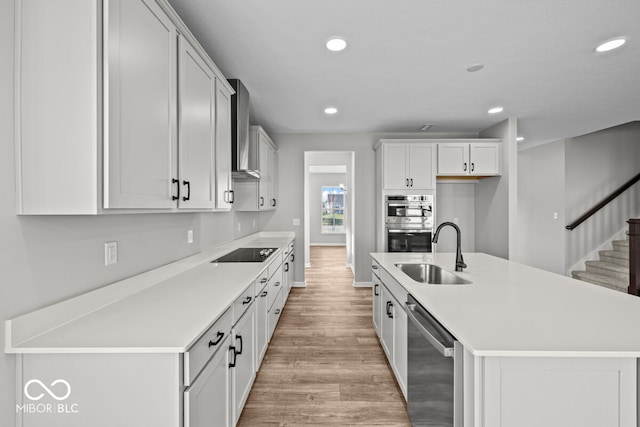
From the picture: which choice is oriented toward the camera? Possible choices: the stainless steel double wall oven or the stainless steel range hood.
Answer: the stainless steel double wall oven

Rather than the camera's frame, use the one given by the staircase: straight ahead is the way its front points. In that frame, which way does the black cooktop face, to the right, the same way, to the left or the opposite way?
the opposite way

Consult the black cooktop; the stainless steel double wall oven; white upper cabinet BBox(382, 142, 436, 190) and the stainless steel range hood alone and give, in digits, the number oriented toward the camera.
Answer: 2

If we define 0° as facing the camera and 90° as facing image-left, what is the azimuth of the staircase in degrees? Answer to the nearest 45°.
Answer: approximately 45°

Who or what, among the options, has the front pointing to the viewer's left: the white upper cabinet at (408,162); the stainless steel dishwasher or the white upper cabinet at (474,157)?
the stainless steel dishwasher

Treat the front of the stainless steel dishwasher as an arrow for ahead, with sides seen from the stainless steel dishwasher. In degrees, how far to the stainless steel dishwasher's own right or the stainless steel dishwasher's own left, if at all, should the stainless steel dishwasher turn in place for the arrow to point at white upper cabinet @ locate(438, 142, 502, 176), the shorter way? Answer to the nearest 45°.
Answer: approximately 90° to the stainless steel dishwasher's own right

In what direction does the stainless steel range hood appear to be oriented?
to the viewer's right

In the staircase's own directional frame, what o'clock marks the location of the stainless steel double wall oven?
The stainless steel double wall oven is roughly at 12 o'clock from the staircase.

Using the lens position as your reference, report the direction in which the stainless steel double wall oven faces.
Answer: facing the viewer

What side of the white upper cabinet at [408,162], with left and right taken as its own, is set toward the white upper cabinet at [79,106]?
front

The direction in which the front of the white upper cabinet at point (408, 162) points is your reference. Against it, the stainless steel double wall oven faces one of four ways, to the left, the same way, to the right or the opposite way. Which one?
the same way

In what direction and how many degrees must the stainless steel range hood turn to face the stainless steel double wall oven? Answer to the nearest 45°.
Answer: approximately 45° to its left

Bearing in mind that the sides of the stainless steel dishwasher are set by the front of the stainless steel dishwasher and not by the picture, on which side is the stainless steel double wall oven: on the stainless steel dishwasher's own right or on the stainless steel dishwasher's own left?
on the stainless steel dishwasher's own right
